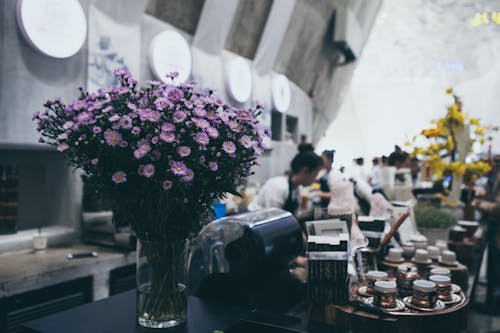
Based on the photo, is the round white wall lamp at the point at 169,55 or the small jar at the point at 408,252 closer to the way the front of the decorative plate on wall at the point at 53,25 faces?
the small jar

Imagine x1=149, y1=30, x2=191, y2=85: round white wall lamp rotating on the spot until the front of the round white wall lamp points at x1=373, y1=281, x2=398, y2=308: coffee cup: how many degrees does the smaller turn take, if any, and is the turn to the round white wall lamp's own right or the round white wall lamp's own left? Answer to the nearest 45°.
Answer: approximately 45° to the round white wall lamp's own right

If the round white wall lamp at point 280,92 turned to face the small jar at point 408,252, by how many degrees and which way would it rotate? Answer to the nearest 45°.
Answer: approximately 45° to its right

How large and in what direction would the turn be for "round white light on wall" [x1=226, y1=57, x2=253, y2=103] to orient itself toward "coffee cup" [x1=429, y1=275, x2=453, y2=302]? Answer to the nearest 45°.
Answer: approximately 45° to its right
